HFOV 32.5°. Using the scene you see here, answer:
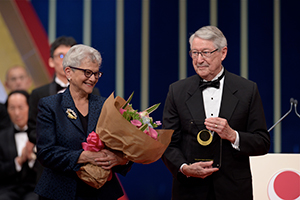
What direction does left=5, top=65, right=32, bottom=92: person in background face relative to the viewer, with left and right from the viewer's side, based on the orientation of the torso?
facing the viewer

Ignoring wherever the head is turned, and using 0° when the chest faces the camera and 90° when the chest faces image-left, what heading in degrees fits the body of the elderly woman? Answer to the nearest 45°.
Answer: approximately 315°

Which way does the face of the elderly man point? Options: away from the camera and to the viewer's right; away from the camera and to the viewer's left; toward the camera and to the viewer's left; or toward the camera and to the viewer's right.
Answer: toward the camera and to the viewer's left

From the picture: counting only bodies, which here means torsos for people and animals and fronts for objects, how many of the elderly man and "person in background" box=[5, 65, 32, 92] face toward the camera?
2

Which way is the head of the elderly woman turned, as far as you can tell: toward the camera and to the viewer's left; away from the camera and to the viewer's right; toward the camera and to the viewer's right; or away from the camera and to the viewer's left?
toward the camera and to the viewer's right

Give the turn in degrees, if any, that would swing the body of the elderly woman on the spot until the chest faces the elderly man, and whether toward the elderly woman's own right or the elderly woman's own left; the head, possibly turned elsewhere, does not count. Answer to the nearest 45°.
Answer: approximately 45° to the elderly woman's own left

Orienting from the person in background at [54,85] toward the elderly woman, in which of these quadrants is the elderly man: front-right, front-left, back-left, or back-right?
front-left

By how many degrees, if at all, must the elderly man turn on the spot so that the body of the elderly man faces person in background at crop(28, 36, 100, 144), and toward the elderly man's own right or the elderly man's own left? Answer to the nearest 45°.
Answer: approximately 135° to the elderly man's own right

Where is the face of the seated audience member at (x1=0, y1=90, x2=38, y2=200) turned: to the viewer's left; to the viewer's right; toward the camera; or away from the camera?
toward the camera

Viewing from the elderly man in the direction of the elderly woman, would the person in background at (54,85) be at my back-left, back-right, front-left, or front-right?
front-right

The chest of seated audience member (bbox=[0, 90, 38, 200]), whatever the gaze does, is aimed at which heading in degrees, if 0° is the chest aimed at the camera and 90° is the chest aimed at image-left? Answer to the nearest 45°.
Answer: approximately 315°

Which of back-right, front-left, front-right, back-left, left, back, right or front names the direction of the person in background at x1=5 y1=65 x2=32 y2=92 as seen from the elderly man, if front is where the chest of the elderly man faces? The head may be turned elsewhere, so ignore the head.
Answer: back-right

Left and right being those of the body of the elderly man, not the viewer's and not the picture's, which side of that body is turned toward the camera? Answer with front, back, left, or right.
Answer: front

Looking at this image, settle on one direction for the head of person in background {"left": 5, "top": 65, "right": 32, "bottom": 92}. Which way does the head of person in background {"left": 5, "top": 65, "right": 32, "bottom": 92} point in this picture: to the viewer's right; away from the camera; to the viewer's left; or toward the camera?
toward the camera

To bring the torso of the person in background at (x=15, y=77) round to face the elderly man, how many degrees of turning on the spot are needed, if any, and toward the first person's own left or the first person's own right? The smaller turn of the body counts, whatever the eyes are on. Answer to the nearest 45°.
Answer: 0° — they already face them

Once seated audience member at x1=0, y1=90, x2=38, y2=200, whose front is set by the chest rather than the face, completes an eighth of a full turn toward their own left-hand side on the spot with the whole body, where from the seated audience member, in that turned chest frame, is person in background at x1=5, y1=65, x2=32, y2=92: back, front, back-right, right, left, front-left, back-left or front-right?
left
